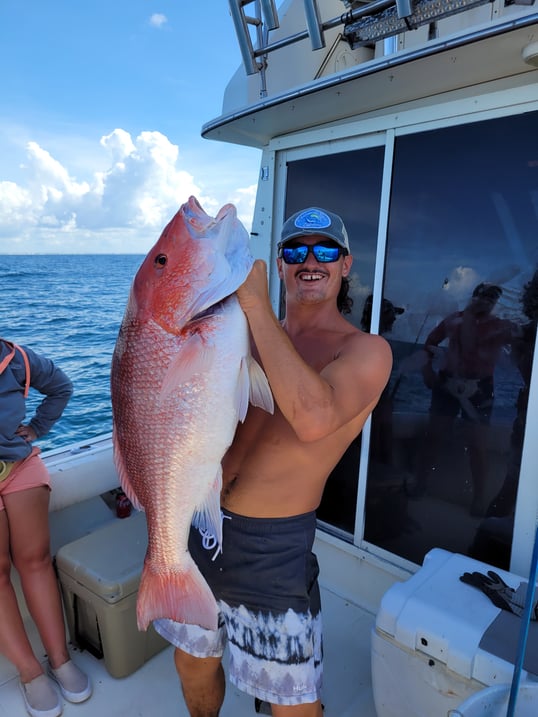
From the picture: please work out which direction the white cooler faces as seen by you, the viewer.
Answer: facing the viewer and to the left of the viewer

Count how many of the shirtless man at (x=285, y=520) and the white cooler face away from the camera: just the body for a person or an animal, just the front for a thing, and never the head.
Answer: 0

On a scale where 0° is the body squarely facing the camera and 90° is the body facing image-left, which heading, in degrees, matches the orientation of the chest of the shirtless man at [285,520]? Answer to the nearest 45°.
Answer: approximately 45°

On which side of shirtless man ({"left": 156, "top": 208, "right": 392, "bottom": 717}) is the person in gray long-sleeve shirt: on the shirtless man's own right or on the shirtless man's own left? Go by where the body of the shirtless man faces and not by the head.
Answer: on the shirtless man's own right

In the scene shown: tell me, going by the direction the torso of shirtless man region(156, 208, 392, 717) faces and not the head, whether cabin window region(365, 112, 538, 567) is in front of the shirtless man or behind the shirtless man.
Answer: behind
